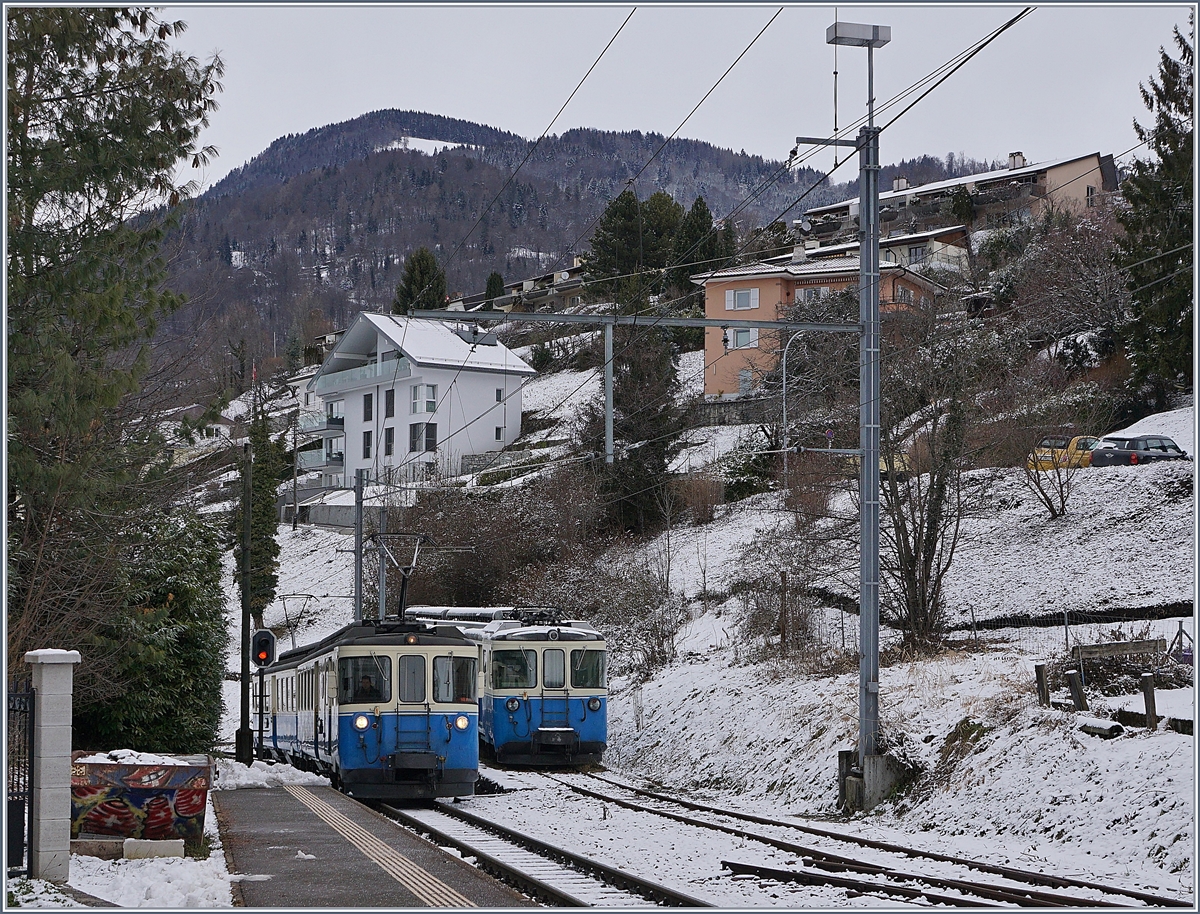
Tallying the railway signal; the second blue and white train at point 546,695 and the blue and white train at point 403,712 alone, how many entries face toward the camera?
3

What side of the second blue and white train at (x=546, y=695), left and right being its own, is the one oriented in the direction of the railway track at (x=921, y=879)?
front

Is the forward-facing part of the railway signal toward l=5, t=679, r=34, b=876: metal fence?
yes

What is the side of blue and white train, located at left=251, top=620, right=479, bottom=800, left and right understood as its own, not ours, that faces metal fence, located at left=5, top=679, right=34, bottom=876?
front

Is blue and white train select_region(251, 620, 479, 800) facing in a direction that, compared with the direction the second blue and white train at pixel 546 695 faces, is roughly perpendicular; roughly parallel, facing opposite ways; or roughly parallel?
roughly parallel

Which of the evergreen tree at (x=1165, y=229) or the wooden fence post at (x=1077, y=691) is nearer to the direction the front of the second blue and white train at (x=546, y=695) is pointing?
the wooden fence post

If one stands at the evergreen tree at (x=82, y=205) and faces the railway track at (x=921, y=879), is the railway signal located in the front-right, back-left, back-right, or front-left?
back-left

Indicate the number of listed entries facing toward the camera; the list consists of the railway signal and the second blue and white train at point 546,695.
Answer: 2

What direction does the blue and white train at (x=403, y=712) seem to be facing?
toward the camera

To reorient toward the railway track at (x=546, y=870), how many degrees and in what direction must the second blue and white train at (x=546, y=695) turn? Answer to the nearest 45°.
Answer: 0° — it already faces it

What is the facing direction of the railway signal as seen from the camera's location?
facing the viewer
